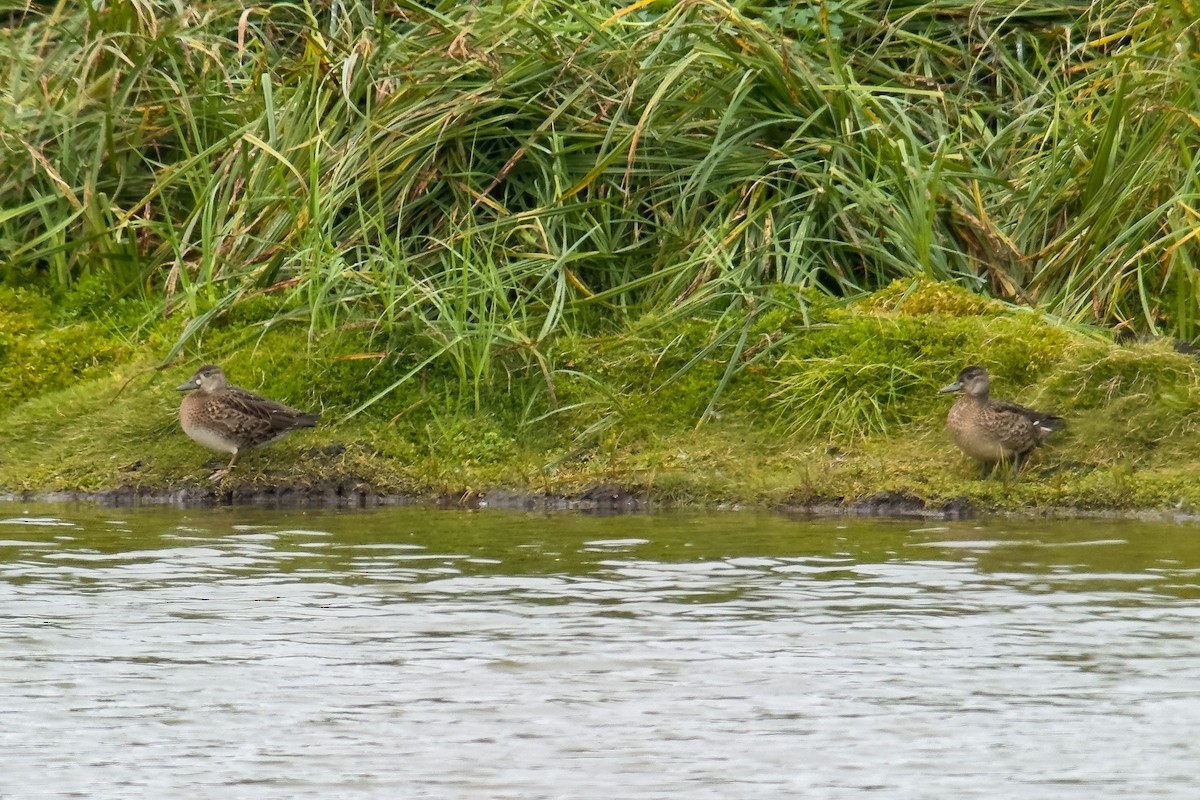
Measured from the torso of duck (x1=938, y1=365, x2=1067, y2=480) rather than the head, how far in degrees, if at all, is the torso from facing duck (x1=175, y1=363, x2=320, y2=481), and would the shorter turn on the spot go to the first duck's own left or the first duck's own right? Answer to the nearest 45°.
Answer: approximately 45° to the first duck's own right

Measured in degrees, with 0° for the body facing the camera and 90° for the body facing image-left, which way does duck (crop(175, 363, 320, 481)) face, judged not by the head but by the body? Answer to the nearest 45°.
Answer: approximately 90°

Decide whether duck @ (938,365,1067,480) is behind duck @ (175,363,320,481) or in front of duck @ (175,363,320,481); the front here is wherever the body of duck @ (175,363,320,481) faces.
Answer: behind

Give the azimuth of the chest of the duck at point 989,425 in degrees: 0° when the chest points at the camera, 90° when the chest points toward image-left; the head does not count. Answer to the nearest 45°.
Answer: approximately 45°

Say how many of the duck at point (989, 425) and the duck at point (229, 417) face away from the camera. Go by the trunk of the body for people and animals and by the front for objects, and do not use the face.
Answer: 0
